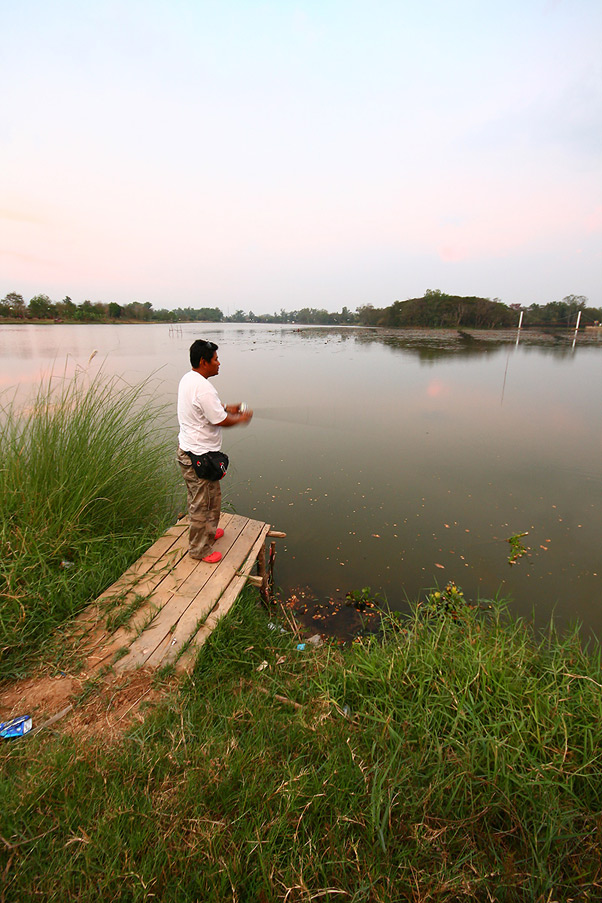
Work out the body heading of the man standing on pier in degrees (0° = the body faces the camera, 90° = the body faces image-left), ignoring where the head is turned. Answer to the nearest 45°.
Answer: approximately 270°

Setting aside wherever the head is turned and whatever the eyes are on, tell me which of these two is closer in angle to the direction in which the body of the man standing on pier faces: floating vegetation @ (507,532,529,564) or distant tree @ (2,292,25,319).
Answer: the floating vegetation

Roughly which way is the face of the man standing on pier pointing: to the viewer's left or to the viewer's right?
to the viewer's right

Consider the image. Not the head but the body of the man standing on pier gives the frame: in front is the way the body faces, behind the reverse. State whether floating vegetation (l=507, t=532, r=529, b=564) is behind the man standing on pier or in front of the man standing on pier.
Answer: in front

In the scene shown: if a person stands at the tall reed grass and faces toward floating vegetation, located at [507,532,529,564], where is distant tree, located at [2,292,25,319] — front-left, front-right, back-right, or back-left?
back-left

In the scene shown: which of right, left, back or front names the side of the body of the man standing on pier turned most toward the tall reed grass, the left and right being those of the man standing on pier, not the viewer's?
back

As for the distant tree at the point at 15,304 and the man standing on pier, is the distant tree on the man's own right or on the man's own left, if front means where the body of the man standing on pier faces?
on the man's own left
